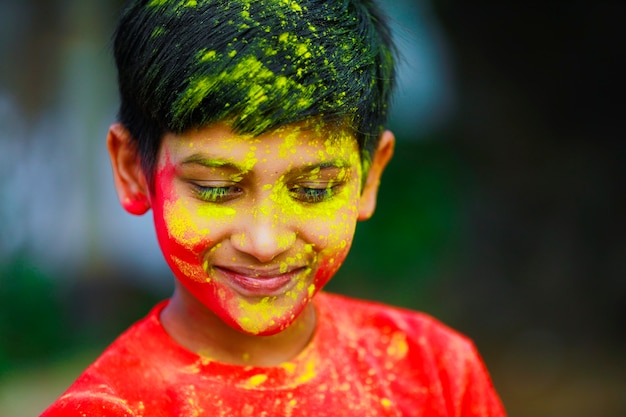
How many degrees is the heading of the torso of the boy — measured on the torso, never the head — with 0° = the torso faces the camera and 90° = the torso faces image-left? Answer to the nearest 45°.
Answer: approximately 0°
